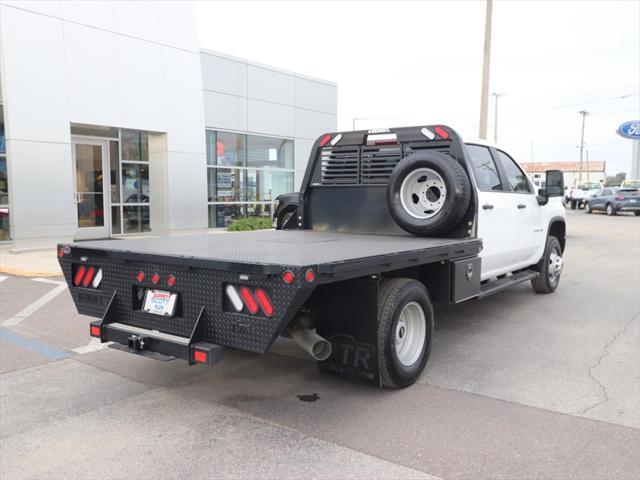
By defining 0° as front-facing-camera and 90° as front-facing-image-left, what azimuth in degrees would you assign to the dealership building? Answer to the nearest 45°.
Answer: approximately 315°

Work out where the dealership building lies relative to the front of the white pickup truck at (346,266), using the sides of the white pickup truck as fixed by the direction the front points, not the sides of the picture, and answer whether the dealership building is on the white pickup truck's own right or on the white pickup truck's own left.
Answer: on the white pickup truck's own left

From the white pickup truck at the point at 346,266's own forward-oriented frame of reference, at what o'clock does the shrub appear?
The shrub is roughly at 10 o'clock from the white pickup truck.

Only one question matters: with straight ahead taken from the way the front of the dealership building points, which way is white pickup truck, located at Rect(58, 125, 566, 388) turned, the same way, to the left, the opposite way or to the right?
to the left

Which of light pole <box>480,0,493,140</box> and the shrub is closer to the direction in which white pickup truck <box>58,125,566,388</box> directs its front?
the light pole

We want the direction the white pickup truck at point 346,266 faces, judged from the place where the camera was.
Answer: facing away from the viewer and to the right of the viewer
